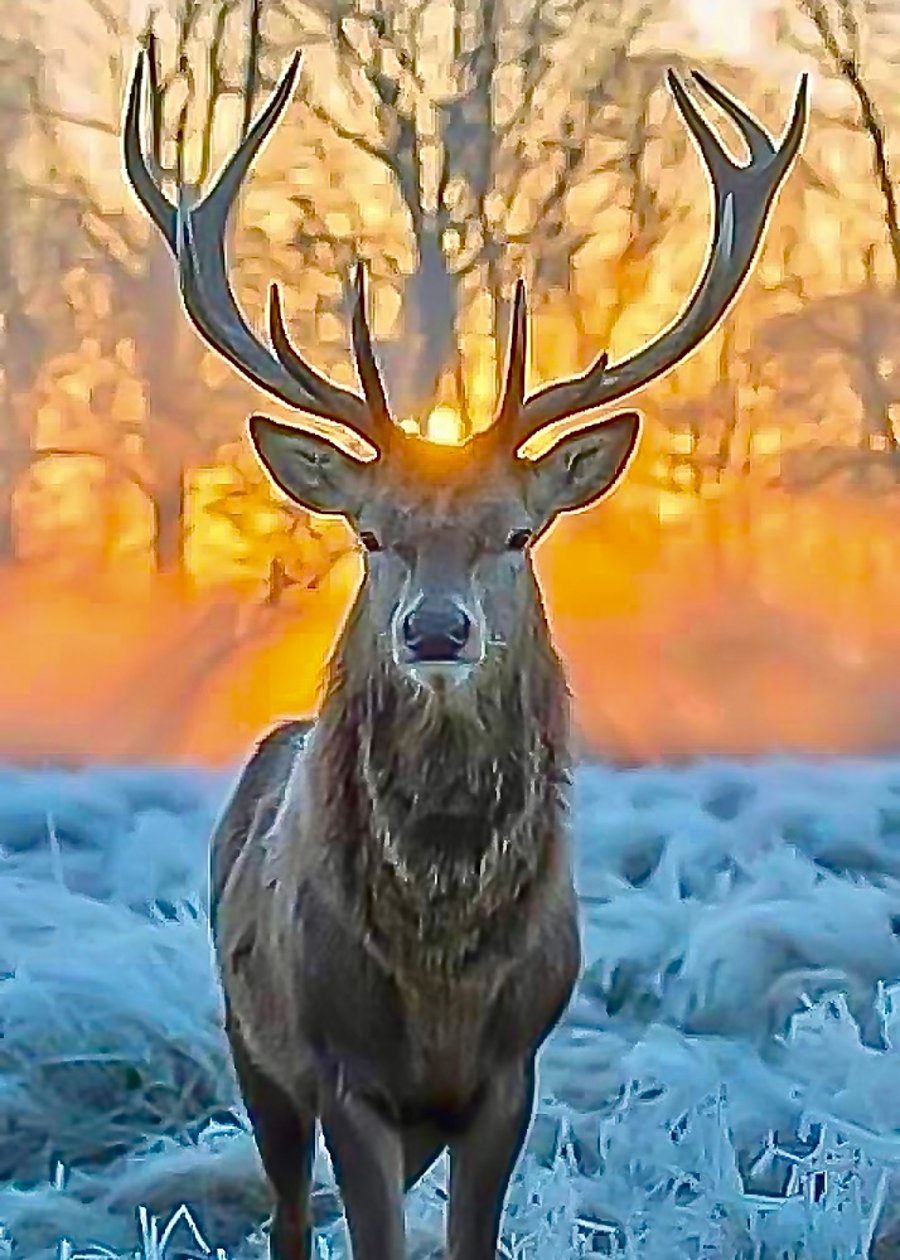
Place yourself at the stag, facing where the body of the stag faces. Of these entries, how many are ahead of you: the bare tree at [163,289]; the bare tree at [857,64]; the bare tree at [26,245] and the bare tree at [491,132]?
0

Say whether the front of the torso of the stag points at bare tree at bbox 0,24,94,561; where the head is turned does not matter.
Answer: no

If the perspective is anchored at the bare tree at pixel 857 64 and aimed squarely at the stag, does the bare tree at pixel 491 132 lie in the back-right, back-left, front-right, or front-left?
front-right

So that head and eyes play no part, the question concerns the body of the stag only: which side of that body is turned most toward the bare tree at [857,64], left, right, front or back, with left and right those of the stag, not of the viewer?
back

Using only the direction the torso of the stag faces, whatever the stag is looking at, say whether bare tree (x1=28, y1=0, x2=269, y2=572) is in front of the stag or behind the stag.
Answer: behind

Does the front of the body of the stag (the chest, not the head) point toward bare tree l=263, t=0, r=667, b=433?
no

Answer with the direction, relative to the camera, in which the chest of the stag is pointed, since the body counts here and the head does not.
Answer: toward the camera

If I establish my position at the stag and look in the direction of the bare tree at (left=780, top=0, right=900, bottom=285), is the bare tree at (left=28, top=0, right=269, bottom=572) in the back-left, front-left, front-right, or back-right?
front-left

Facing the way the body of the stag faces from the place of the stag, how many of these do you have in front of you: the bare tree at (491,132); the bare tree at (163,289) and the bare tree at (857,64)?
0

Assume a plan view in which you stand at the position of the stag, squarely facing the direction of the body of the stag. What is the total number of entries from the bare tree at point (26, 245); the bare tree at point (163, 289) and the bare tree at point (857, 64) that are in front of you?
0
